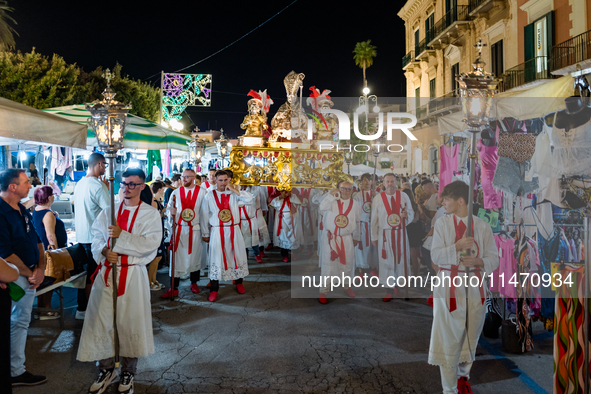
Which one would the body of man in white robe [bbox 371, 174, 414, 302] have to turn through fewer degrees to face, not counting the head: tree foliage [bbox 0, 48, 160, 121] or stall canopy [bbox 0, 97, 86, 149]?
the stall canopy

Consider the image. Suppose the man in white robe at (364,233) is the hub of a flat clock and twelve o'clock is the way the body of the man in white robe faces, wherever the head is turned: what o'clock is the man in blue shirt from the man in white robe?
The man in blue shirt is roughly at 1 o'clock from the man in white robe.

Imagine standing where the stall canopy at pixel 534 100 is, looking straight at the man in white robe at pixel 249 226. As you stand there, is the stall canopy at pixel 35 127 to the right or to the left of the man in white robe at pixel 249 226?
left

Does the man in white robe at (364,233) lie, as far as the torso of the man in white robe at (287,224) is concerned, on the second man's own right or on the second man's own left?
on the second man's own left

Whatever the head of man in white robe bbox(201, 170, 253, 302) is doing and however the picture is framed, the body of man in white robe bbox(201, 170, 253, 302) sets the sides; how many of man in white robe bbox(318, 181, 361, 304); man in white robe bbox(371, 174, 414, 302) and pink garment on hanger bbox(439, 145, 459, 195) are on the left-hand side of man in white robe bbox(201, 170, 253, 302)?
3

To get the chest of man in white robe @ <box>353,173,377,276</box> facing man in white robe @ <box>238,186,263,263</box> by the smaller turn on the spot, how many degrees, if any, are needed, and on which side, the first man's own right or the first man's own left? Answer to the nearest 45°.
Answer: approximately 90° to the first man's own right

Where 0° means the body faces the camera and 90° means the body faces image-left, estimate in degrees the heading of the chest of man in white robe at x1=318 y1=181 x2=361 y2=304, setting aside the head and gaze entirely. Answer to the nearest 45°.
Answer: approximately 0°

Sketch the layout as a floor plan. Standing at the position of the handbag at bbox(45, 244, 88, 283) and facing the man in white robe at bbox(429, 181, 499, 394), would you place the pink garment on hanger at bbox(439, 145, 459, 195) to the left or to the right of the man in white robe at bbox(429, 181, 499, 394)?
left
